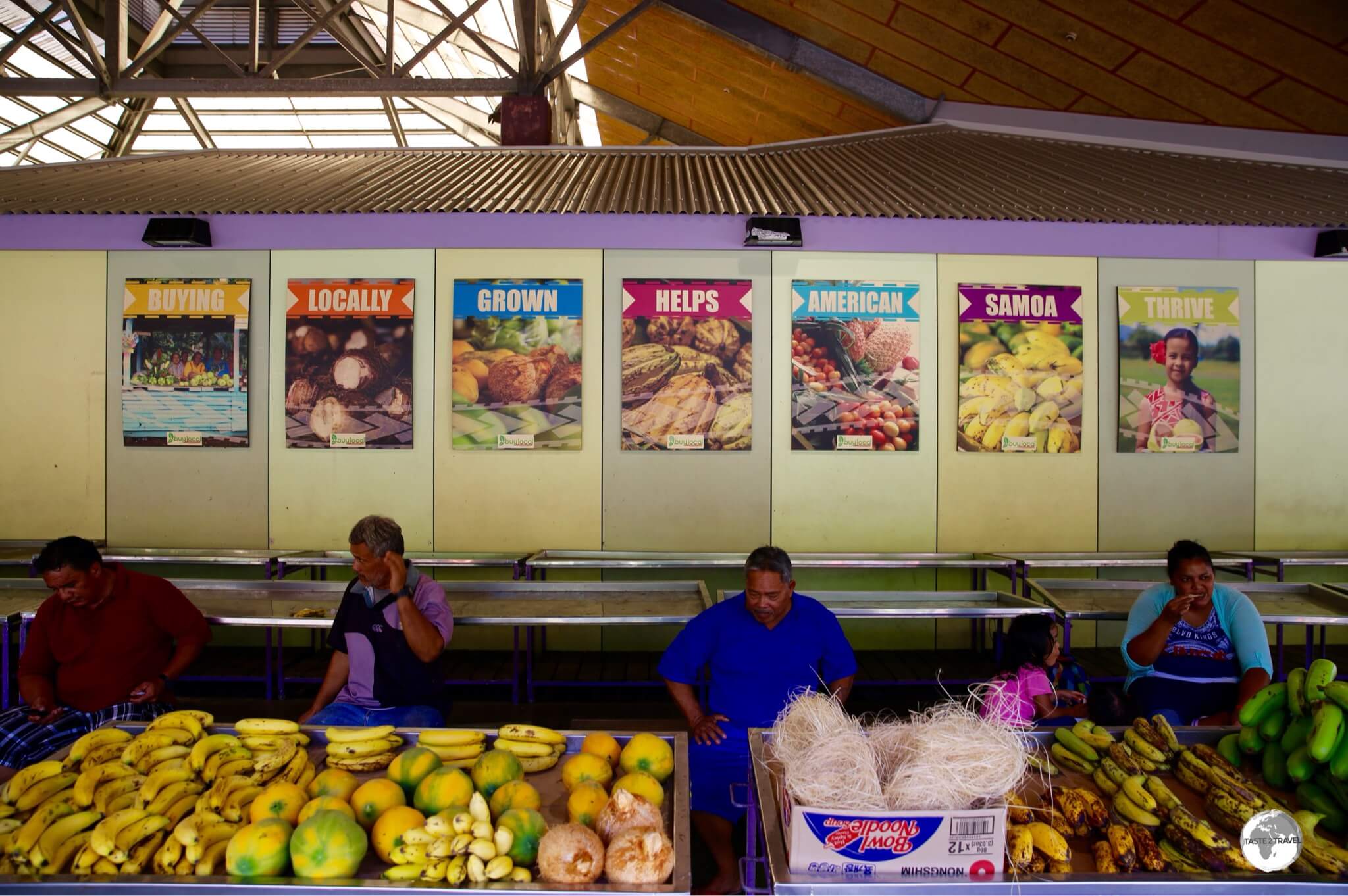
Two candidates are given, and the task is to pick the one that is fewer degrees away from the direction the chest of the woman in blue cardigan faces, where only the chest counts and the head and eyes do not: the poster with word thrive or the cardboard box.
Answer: the cardboard box

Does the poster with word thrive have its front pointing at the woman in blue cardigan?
yes

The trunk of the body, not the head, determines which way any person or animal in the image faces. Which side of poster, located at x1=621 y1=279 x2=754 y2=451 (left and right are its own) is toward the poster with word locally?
right

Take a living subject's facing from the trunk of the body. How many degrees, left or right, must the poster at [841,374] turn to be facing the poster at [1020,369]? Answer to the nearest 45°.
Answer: approximately 90° to its left

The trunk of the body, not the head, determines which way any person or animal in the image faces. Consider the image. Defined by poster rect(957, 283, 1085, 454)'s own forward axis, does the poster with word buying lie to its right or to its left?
on its right

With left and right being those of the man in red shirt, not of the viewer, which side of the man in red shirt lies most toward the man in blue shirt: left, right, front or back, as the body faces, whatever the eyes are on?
left

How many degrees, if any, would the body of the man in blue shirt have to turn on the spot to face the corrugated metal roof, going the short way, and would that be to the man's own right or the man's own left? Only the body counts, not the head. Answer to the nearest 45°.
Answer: approximately 180°

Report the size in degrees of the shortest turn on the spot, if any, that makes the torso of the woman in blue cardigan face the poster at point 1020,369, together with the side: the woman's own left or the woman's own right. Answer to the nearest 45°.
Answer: approximately 135° to the woman's own right

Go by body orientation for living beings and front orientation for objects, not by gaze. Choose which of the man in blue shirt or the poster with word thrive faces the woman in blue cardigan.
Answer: the poster with word thrive

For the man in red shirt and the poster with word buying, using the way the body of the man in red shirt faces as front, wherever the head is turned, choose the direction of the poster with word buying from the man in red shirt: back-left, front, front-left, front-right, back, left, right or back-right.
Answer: back-right

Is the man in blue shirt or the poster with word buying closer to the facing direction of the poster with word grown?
the man in blue shirt

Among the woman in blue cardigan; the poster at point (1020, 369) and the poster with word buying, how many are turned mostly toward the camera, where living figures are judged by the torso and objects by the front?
3
